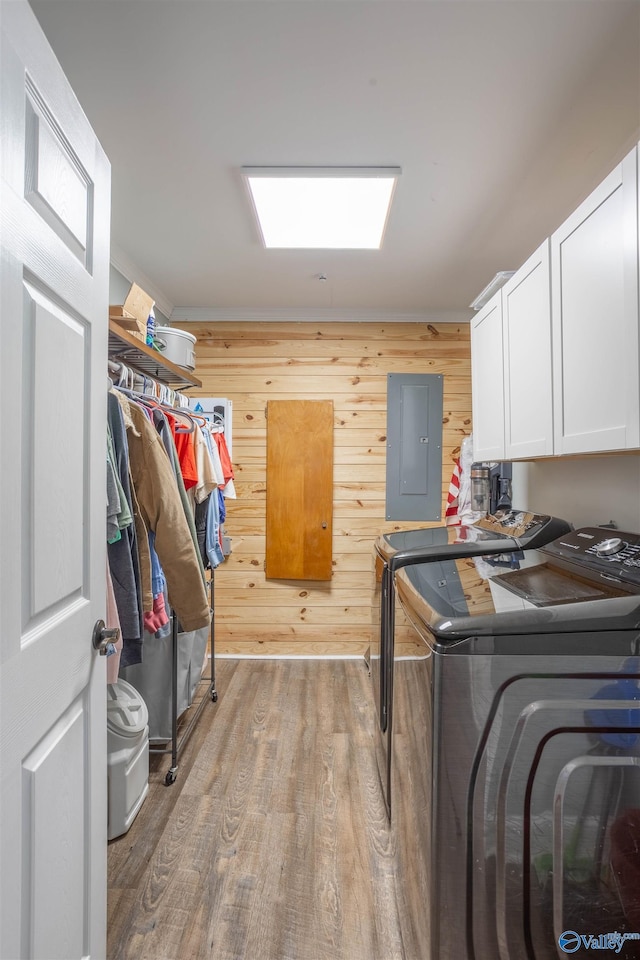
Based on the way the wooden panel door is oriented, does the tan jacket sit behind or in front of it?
in front

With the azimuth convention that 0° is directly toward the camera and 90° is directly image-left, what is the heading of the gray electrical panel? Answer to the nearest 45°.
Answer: approximately 0°

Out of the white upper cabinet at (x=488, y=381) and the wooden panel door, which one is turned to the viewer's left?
the white upper cabinet

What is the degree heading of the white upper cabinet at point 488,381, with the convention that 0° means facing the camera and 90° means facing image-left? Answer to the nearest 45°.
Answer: approximately 90°

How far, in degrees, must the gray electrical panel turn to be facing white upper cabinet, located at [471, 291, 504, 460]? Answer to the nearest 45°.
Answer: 0° — it already faces it

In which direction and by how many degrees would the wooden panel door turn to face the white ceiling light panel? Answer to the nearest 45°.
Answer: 0° — it already faces it

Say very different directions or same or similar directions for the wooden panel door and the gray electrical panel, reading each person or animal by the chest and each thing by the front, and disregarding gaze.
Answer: same or similar directions

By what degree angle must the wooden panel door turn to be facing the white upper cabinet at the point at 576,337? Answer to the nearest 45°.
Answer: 0° — it already faces it

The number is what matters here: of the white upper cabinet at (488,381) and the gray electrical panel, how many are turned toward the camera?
1

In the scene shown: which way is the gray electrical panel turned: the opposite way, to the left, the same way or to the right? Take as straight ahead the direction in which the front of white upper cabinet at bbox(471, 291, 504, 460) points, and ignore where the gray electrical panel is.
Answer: to the left

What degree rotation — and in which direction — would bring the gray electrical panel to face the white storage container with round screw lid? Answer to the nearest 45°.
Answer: approximately 45° to its right

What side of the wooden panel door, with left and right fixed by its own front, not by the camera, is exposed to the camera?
front

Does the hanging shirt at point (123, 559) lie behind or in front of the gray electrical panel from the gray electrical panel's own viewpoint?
in front

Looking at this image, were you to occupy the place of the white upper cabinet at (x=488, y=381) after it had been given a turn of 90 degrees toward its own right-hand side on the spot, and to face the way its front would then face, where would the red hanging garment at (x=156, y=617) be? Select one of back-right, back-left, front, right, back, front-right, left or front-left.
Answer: back-left

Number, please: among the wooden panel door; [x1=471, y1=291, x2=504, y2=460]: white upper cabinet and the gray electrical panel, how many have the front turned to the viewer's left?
1
